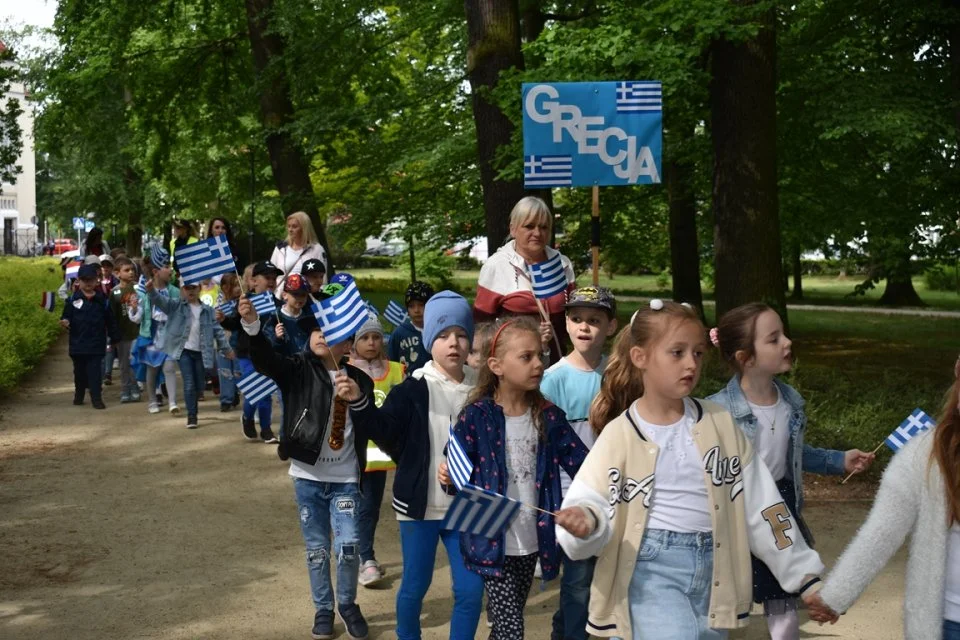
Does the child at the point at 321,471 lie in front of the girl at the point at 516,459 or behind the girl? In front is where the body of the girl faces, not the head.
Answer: behind

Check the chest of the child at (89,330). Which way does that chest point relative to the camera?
toward the camera

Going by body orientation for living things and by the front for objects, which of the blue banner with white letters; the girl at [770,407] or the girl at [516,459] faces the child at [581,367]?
the blue banner with white letters

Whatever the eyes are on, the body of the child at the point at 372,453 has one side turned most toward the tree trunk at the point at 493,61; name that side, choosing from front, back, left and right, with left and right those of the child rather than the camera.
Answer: back

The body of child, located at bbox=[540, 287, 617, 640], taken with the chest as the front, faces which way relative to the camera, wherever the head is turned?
toward the camera

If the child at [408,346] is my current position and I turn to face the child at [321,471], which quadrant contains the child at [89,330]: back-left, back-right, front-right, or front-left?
back-right

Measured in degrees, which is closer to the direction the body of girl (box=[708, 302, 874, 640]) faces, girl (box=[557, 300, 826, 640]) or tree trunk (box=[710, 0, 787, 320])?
the girl

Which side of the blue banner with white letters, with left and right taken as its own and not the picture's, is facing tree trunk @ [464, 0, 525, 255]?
back

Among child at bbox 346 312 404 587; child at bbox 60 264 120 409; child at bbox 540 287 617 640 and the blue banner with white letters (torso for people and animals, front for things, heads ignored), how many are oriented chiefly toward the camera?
4

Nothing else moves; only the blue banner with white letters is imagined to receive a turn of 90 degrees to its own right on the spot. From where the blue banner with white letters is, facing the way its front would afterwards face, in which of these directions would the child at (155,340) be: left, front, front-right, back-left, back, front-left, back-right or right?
front-right

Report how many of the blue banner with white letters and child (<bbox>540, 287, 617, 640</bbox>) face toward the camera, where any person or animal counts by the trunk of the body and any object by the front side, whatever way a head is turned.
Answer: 2

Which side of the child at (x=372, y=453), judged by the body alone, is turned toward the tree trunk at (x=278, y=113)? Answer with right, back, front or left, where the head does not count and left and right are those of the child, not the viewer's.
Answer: back

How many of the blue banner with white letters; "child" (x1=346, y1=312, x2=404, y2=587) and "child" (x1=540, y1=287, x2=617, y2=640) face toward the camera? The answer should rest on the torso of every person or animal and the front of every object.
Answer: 3

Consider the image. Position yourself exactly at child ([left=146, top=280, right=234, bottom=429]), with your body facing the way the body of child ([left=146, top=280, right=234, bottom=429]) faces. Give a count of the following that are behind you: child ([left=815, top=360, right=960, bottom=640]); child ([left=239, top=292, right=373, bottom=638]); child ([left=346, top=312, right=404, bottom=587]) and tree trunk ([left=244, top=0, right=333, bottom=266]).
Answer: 1

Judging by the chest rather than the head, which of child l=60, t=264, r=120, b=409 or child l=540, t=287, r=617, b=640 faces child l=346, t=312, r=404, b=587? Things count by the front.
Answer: child l=60, t=264, r=120, b=409

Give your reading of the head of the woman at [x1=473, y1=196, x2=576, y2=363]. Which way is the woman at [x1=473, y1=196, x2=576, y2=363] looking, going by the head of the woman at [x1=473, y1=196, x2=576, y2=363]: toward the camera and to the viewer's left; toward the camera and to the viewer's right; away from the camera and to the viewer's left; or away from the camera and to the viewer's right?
toward the camera and to the viewer's right

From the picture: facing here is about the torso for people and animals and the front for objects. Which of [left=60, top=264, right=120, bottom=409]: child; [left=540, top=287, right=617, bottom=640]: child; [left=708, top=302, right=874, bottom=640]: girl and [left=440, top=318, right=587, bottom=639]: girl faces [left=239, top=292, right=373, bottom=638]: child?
[left=60, top=264, right=120, bottom=409]: child

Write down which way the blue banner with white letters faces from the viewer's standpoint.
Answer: facing the viewer

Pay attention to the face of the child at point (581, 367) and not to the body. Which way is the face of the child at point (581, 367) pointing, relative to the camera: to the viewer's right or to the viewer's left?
to the viewer's left

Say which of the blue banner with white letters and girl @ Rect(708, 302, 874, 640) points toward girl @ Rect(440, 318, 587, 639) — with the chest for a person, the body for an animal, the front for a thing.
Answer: the blue banner with white letters

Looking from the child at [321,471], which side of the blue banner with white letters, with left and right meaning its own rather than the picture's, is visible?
front

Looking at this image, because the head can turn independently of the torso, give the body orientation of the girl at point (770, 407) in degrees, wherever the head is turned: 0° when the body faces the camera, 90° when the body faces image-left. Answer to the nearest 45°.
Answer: approximately 315°
